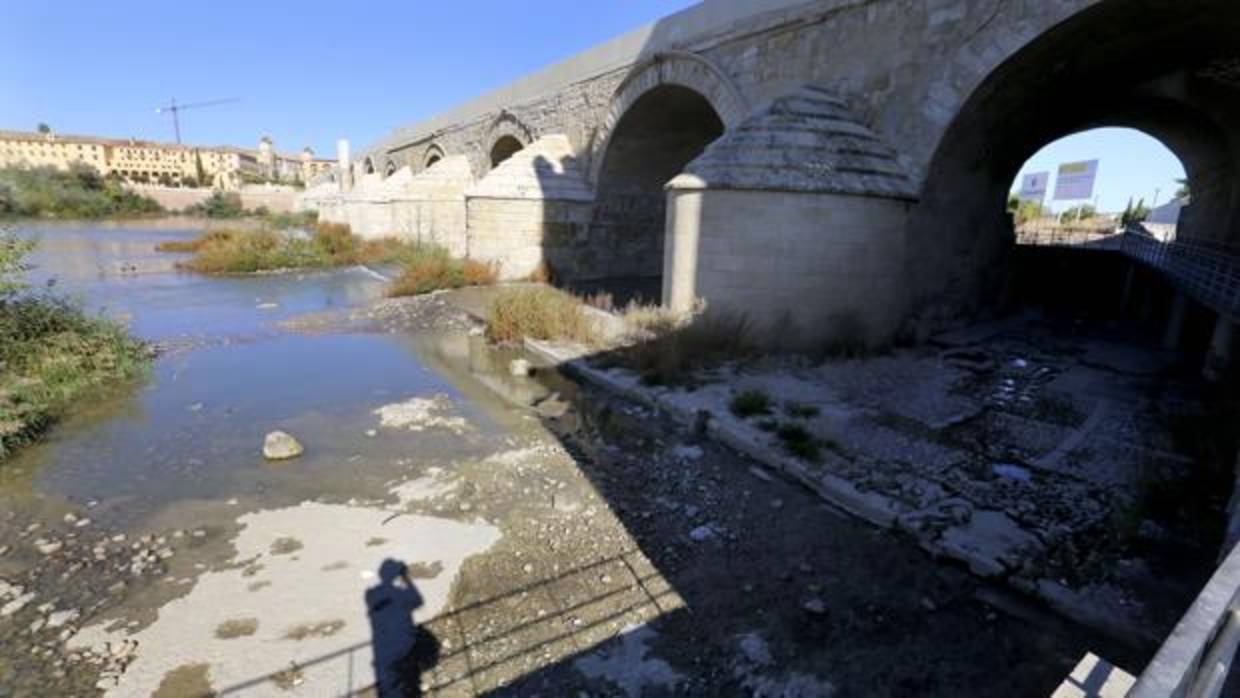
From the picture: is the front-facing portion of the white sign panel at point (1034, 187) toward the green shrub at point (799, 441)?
yes

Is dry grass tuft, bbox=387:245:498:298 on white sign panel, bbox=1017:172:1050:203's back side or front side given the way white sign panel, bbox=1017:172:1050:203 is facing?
on the front side

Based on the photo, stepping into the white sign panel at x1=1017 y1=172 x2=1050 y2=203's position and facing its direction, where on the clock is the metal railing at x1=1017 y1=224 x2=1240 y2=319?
The metal railing is roughly at 12 o'clock from the white sign panel.

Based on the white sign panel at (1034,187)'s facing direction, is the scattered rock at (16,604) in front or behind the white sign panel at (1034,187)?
in front

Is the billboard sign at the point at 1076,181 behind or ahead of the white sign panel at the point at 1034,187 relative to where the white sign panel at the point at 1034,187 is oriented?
ahead

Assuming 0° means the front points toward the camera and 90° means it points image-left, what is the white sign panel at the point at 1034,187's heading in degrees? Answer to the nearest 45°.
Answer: approximately 0°

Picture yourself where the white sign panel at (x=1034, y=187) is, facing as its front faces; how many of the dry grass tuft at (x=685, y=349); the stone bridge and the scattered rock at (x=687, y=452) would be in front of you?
3

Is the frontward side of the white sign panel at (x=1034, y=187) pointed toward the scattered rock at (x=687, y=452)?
yes

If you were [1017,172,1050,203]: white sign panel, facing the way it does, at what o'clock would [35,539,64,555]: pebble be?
The pebble is roughly at 12 o'clock from the white sign panel.

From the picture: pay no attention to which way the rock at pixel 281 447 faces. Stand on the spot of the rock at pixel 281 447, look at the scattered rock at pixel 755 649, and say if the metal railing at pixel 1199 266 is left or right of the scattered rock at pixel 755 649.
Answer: left

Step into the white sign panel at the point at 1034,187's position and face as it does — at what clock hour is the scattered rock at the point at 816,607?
The scattered rock is roughly at 12 o'clock from the white sign panel.
